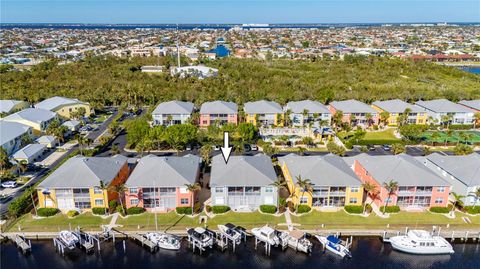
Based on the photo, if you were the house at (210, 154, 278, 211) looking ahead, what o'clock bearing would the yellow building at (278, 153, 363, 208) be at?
The yellow building is roughly at 9 o'clock from the house.

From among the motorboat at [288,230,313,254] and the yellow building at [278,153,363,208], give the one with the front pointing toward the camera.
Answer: the yellow building

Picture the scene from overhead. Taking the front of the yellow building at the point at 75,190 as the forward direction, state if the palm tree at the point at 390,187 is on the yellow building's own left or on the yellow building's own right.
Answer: on the yellow building's own left

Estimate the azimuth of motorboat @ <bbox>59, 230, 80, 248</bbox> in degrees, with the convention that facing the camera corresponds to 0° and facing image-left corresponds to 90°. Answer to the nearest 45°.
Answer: approximately 135°

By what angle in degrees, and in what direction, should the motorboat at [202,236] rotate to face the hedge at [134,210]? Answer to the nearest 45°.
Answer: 0° — it already faces it

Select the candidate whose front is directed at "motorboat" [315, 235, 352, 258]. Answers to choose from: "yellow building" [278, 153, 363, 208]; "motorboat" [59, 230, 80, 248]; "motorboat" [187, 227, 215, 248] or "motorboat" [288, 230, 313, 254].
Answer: the yellow building

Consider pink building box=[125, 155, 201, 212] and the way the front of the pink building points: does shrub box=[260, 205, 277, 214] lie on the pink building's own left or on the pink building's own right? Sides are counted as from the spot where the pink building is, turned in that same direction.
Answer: on the pink building's own left

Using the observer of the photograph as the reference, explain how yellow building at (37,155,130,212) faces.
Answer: facing the viewer

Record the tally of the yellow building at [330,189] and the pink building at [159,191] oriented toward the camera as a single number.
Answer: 2

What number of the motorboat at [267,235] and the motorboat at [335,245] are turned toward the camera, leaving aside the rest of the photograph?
0

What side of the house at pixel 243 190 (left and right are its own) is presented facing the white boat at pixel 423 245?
left

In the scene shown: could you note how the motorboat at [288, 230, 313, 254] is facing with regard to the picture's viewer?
facing away from the viewer and to the left of the viewer

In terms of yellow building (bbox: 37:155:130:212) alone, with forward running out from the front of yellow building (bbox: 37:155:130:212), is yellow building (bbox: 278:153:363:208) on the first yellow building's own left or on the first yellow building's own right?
on the first yellow building's own left

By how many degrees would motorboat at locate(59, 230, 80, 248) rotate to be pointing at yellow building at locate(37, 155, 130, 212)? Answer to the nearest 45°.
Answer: approximately 45° to its right

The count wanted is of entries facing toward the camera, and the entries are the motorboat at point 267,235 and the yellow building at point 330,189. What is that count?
1

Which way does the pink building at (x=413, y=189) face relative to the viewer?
toward the camera

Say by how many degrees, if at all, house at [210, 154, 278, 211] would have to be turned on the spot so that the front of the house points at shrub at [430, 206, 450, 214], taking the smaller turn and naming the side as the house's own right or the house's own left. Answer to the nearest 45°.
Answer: approximately 90° to the house's own left

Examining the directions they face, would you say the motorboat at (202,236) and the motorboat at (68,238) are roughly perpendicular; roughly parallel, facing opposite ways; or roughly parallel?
roughly parallel

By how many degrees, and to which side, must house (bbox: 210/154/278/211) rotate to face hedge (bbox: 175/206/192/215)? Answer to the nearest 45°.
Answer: approximately 90° to its right

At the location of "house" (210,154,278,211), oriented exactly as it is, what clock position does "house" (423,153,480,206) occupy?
"house" (423,153,480,206) is roughly at 9 o'clock from "house" (210,154,278,211).

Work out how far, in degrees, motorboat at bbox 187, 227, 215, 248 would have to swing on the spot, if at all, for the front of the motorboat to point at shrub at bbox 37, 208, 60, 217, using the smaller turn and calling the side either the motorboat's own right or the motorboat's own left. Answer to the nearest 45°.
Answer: approximately 45° to the motorboat's own left
